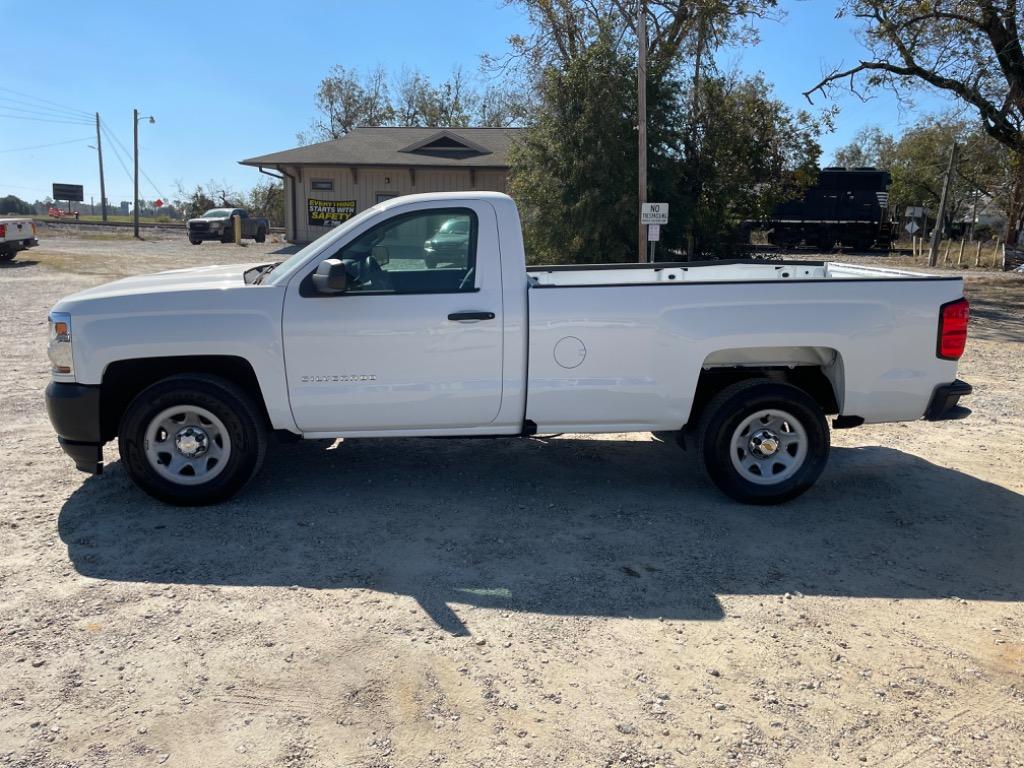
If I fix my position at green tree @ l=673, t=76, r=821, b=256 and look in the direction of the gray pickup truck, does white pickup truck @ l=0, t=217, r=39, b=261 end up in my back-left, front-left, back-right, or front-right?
front-left

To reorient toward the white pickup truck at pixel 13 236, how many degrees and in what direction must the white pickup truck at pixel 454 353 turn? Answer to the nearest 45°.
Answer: approximately 45° to its right

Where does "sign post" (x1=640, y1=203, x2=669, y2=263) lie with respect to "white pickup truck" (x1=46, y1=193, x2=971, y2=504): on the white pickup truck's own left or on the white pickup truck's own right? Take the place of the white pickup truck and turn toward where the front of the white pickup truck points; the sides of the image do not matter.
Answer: on the white pickup truck's own right

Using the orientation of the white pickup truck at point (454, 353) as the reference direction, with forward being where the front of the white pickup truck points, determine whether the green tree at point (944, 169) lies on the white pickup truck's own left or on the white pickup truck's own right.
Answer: on the white pickup truck's own right

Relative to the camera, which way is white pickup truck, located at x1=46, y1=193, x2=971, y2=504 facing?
to the viewer's left

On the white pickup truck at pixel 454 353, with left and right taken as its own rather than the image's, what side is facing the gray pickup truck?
right

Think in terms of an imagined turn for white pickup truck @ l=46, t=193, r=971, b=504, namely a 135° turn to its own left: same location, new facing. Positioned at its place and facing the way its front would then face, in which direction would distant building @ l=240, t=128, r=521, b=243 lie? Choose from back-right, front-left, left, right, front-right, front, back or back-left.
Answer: back-left

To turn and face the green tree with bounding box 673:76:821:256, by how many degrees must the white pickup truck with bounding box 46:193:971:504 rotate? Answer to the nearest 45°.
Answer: approximately 90° to its right

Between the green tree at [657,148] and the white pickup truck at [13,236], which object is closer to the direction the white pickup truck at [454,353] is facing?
the white pickup truck

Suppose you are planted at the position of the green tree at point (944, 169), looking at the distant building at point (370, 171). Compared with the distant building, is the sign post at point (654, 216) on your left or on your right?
left
